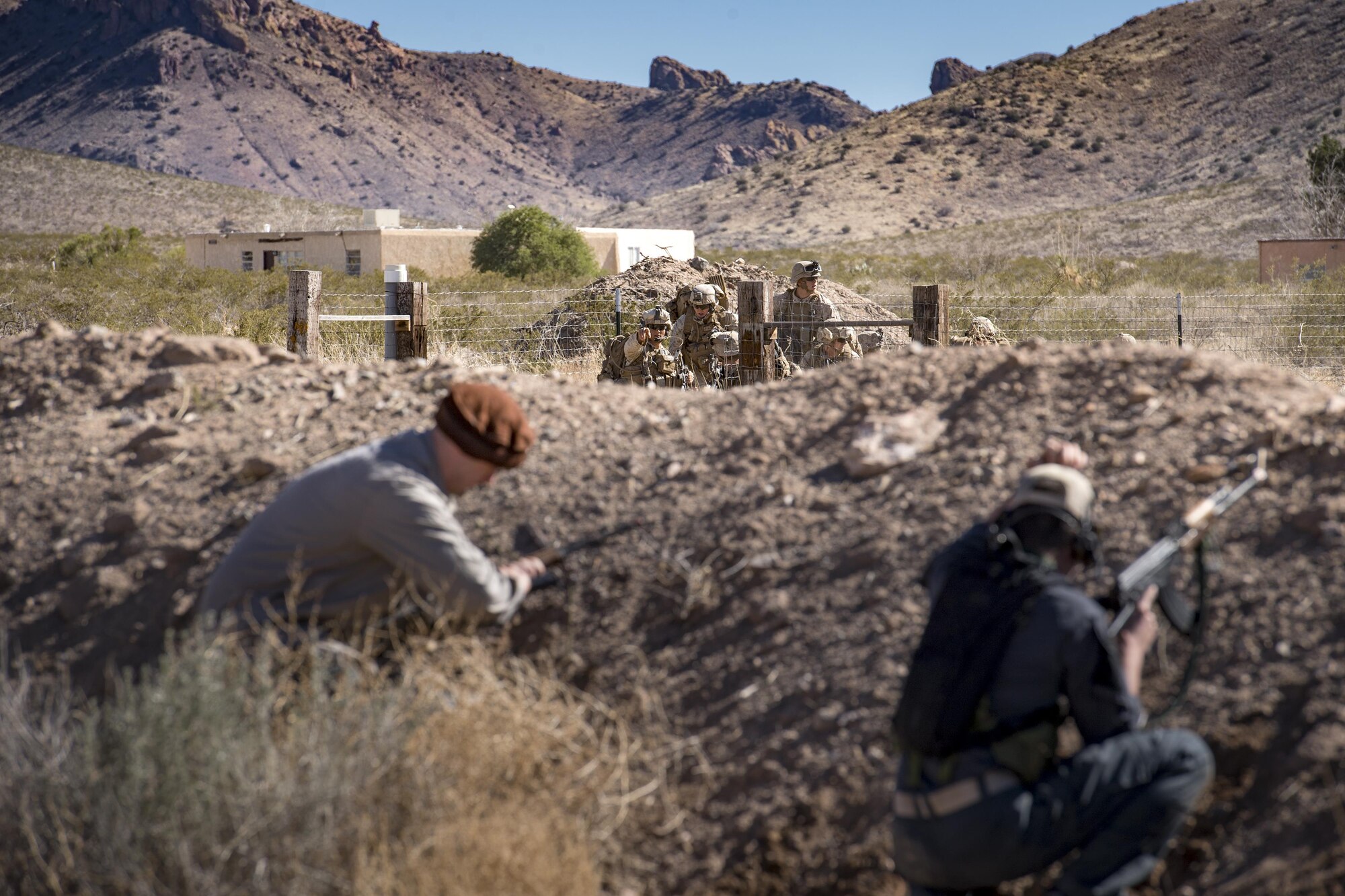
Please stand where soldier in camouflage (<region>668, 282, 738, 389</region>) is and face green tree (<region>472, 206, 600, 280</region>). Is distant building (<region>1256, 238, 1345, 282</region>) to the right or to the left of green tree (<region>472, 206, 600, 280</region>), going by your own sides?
right

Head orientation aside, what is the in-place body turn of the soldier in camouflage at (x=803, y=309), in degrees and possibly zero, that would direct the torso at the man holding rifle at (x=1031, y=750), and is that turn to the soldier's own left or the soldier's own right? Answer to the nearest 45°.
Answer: approximately 45° to the soldier's own right

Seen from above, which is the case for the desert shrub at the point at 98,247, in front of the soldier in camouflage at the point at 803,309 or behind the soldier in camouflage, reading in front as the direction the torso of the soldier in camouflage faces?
behind

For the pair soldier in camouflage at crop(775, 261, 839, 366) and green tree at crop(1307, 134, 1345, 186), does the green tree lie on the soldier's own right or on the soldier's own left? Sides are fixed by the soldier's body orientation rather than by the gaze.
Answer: on the soldier's own left

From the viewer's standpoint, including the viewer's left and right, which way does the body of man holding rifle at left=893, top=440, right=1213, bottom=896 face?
facing away from the viewer and to the right of the viewer

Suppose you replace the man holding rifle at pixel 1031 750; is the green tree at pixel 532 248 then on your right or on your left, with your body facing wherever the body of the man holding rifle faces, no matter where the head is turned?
on your left

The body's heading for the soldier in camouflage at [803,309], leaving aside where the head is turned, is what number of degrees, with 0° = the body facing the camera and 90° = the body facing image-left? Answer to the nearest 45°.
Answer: approximately 315°

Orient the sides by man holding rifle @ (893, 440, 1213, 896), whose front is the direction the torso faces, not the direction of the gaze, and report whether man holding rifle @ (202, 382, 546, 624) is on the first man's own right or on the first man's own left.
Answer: on the first man's own left
